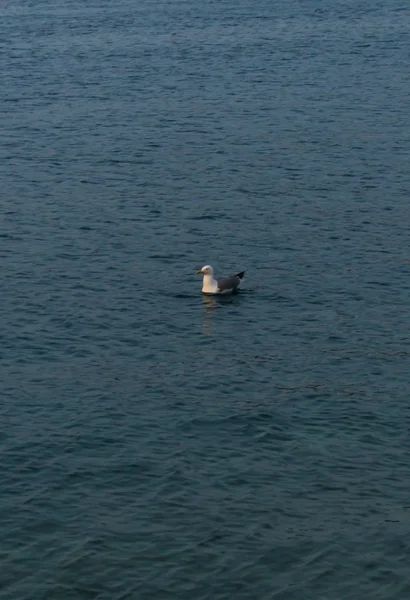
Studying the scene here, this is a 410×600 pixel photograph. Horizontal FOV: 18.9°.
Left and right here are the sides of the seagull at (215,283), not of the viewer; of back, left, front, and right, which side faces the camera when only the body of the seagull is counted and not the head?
left
